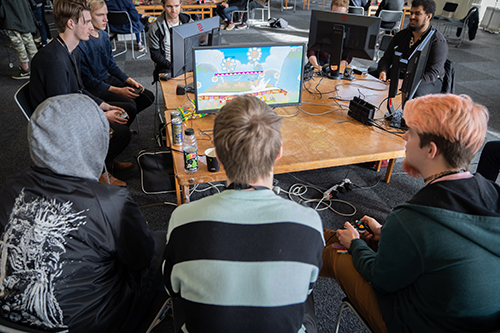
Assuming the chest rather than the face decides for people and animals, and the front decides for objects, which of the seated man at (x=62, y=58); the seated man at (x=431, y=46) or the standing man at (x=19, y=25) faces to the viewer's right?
the seated man at (x=62, y=58)

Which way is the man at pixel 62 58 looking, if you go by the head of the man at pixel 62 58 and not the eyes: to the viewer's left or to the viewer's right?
to the viewer's right

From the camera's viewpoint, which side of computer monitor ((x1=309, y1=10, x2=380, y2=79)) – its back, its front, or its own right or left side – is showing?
back

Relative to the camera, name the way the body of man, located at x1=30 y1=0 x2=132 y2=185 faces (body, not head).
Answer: to the viewer's right

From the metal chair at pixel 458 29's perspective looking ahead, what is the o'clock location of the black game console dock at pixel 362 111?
The black game console dock is roughly at 9 o'clock from the metal chair.

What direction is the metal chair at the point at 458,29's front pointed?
to the viewer's left

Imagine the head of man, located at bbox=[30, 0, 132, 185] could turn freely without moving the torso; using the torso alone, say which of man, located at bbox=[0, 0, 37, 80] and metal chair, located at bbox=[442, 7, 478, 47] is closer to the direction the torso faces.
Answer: the metal chair

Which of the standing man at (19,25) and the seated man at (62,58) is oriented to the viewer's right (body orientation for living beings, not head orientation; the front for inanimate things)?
the seated man at (62,58)

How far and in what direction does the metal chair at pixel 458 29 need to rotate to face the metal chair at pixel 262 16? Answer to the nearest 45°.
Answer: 0° — it already faces it
